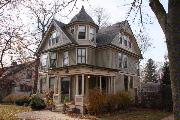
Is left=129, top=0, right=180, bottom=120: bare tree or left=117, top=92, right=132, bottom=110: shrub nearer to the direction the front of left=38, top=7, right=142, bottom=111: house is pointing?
the bare tree

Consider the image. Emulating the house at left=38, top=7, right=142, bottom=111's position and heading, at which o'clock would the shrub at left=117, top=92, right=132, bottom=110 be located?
The shrub is roughly at 9 o'clock from the house.

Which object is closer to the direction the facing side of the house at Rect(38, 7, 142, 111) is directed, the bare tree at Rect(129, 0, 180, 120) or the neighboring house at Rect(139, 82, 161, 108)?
the bare tree

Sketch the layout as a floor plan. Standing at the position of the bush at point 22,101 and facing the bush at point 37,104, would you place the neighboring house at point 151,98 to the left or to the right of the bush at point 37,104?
left

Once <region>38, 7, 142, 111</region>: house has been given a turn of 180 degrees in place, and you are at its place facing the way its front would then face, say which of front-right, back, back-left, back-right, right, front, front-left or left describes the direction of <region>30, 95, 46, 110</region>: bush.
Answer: back

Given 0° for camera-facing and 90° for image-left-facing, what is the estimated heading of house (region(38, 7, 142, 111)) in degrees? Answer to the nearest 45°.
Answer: approximately 45°

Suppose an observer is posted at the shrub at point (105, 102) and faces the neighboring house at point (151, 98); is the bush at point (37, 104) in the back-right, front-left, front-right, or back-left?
back-left

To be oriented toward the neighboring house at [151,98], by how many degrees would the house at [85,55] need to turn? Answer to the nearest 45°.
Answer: approximately 135° to its left

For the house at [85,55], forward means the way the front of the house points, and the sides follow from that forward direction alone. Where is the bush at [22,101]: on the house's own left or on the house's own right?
on the house's own right

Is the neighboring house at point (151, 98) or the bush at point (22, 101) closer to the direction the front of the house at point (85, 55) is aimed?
the bush

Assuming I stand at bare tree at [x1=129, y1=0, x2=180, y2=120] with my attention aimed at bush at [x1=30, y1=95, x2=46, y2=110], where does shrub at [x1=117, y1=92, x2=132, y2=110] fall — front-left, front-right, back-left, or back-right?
front-right

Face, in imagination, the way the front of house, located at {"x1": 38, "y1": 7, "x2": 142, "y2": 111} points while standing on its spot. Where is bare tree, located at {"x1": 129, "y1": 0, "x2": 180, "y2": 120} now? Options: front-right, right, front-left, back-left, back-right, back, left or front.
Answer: front-left

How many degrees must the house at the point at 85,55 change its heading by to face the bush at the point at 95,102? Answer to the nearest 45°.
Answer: approximately 45° to its left
